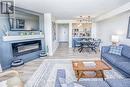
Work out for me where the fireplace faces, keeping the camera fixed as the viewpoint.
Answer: facing the viewer and to the right of the viewer

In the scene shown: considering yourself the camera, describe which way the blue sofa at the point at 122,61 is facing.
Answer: facing the viewer and to the left of the viewer

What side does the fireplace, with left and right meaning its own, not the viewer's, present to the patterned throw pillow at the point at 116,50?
front

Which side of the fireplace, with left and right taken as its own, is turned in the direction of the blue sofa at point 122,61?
front
